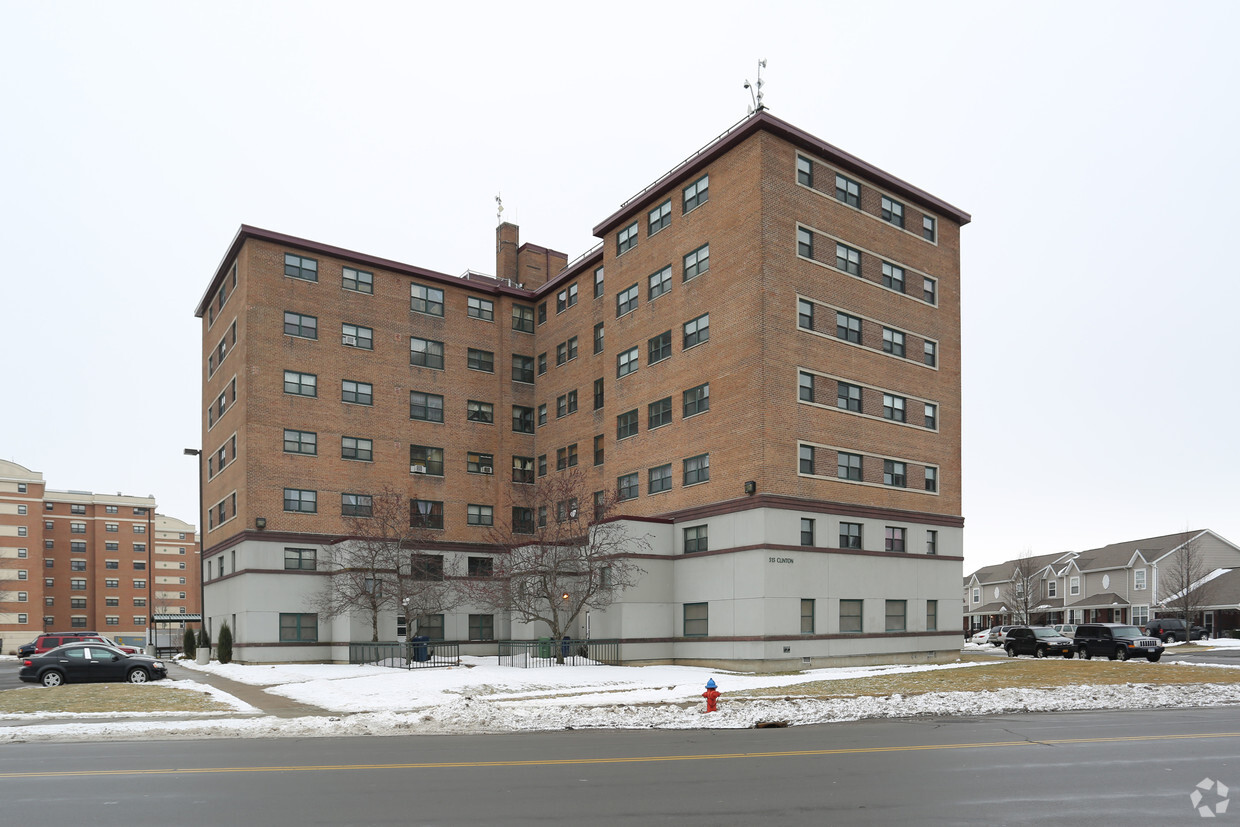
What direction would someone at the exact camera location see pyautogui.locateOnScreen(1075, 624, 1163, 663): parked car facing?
facing the viewer and to the right of the viewer

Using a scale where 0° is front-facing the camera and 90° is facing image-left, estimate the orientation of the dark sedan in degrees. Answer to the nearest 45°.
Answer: approximately 270°

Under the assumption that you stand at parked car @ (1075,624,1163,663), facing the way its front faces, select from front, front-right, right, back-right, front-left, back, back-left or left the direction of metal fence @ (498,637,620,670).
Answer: right

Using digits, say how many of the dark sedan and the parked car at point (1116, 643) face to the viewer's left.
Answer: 0

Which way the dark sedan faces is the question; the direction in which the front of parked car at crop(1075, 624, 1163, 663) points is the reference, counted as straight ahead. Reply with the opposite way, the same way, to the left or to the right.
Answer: to the left

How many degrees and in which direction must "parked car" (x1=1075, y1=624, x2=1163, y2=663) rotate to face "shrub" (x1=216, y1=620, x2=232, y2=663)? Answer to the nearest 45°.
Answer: approximately 135° to its right
